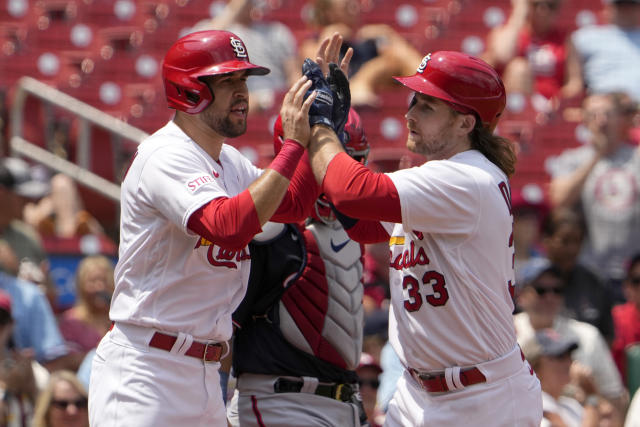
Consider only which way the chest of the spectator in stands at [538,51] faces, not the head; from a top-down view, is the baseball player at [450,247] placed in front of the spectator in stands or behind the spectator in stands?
in front

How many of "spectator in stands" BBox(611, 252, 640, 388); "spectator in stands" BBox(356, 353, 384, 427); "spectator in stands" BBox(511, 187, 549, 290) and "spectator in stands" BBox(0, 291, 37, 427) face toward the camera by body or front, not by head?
4

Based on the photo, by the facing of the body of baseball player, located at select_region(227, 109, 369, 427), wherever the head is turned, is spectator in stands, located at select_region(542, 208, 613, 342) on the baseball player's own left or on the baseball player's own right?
on the baseball player's own left

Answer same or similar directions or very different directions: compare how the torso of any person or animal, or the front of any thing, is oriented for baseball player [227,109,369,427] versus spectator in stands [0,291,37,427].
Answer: same or similar directions

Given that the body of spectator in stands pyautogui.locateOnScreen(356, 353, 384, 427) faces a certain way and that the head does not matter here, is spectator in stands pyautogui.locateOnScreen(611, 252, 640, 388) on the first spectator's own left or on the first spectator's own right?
on the first spectator's own left

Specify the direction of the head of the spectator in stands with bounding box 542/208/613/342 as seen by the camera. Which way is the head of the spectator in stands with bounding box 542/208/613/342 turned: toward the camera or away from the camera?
toward the camera

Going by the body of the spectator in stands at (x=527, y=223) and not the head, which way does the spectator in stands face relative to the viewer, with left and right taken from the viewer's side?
facing the viewer

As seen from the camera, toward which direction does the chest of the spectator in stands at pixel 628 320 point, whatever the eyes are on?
toward the camera

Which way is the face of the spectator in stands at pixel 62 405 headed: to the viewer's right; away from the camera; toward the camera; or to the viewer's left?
toward the camera

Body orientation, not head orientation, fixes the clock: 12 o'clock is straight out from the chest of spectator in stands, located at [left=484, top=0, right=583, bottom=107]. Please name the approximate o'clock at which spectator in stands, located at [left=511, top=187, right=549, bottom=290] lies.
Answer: spectator in stands, located at [left=511, top=187, right=549, bottom=290] is roughly at 12 o'clock from spectator in stands, located at [left=484, top=0, right=583, bottom=107].

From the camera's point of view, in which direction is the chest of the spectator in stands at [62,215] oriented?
toward the camera

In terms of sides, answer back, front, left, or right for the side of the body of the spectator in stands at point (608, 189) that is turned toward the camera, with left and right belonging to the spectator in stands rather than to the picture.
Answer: front

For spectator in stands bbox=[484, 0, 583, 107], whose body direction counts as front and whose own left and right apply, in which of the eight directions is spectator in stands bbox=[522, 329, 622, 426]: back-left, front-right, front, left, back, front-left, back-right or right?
front

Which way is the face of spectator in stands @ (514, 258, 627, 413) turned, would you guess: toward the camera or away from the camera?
toward the camera
